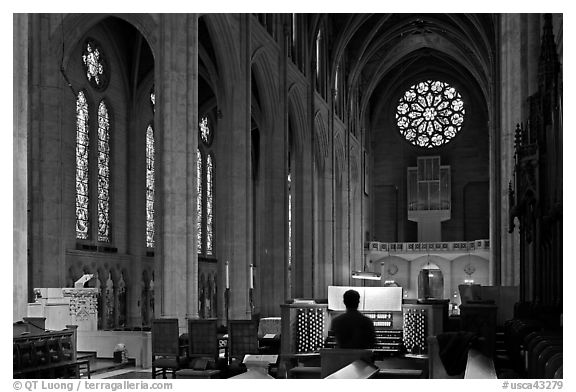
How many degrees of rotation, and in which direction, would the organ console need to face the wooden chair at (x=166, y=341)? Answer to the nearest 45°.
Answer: approximately 135° to its right

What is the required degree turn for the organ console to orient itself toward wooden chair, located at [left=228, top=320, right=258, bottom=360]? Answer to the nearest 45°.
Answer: approximately 135° to its right

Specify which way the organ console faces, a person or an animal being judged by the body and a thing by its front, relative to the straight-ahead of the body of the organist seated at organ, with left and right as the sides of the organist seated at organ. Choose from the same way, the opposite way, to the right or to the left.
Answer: the opposite way

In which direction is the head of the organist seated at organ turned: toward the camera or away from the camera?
away from the camera

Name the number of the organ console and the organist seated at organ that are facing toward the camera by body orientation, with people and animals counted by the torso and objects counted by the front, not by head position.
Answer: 1

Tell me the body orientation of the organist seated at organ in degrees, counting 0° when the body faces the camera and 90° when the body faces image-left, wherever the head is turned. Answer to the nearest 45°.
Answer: approximately 180°

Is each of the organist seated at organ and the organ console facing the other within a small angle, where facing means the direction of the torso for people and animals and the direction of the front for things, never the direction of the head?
yes
